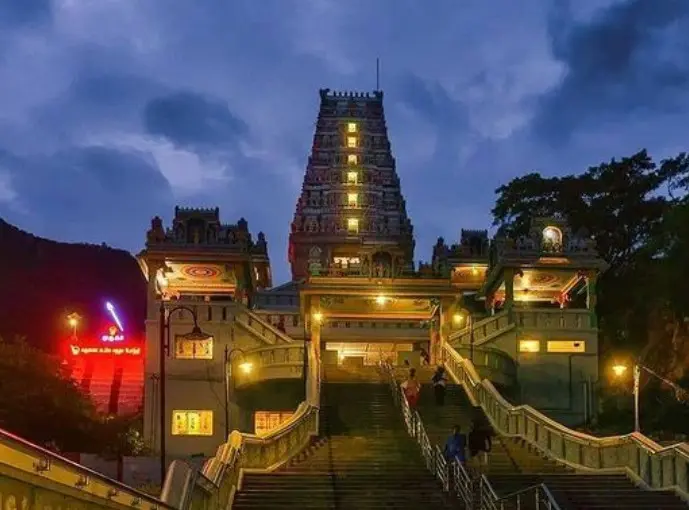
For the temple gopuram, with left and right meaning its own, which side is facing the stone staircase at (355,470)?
front

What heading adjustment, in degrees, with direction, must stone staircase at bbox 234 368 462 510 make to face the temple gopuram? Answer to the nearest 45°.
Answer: approximately 180°

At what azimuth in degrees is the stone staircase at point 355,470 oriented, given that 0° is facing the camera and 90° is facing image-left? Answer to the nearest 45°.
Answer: approximately 0°

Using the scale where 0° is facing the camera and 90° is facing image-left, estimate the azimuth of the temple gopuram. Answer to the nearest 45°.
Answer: approximately 0°

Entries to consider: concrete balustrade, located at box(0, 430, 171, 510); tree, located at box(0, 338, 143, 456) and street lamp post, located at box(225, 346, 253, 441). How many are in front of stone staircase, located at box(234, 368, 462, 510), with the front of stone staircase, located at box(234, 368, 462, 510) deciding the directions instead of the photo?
1

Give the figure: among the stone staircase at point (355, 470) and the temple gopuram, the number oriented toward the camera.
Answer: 2

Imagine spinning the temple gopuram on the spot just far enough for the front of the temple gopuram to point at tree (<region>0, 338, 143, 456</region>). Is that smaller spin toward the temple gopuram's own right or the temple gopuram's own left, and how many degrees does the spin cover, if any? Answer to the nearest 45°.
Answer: approximately 90° to the temple gopuram's own right

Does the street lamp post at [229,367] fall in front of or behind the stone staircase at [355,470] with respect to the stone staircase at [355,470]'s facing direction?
behind

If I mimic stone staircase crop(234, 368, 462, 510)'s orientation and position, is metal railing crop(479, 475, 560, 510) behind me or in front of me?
in front
